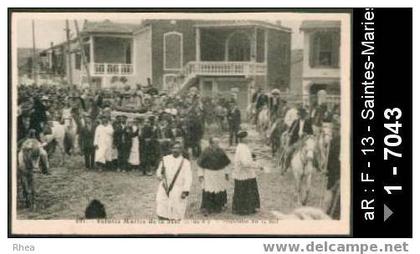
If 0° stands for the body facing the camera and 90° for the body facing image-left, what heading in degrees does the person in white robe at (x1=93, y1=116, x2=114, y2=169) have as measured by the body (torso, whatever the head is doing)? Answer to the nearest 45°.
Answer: approximately 0°

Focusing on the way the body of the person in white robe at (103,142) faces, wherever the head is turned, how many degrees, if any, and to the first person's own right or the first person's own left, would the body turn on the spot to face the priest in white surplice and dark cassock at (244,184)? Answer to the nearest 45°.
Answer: approximately 90° to the first person's own left

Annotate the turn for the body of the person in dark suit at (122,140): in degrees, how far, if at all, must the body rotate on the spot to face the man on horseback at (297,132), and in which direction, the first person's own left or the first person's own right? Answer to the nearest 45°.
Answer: approximately 90° to the first person's own left

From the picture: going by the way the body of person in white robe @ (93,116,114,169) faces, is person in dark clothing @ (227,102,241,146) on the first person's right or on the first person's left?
on the first person's left
